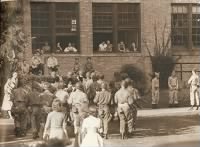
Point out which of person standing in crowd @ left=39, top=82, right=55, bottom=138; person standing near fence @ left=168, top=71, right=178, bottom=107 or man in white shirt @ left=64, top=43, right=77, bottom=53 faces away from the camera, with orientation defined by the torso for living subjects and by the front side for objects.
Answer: person standing in crowd @ left=39, top=82, right=55, bottom=138

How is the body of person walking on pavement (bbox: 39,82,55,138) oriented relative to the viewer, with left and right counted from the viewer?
facing away from the viewer

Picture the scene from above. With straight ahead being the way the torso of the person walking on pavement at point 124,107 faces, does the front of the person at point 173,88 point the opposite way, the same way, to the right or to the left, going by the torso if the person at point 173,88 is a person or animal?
the opposite way

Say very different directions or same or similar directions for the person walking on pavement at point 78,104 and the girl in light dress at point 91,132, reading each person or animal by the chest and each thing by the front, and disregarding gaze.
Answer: same or similar directions

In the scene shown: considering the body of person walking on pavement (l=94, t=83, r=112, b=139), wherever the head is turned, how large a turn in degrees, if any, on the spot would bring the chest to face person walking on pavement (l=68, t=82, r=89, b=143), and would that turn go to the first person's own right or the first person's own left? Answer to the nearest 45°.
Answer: approximately 90° to the first person's own left

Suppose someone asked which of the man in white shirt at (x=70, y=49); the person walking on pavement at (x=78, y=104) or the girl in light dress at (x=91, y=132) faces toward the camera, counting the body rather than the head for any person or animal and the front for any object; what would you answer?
the man in white shirt

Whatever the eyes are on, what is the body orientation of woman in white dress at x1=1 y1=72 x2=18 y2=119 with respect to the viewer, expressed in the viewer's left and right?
facing to the right of the viewer

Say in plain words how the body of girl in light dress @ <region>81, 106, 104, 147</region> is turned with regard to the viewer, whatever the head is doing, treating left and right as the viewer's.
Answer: facing away from the viewer

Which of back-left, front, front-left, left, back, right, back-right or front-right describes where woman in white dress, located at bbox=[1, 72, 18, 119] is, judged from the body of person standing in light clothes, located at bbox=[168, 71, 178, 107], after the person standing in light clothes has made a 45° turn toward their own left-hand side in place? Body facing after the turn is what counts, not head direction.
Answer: back-right

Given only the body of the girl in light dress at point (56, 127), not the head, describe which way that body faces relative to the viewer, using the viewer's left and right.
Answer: facing away from the viewer

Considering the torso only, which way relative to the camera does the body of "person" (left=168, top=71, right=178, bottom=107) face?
toward the camera

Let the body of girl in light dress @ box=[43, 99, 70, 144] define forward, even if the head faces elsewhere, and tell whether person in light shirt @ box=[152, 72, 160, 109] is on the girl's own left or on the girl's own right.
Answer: on the girl's own right

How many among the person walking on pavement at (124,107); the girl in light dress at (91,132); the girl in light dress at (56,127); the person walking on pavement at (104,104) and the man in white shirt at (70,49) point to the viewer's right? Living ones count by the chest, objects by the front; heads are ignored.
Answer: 0

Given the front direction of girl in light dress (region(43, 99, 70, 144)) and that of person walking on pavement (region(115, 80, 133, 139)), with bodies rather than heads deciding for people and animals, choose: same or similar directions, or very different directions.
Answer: same or similar directions

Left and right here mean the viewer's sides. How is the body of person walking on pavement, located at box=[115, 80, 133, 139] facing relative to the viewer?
facing away from the viewer

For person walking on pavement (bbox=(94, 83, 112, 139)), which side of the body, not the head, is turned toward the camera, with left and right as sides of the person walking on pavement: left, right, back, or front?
back
